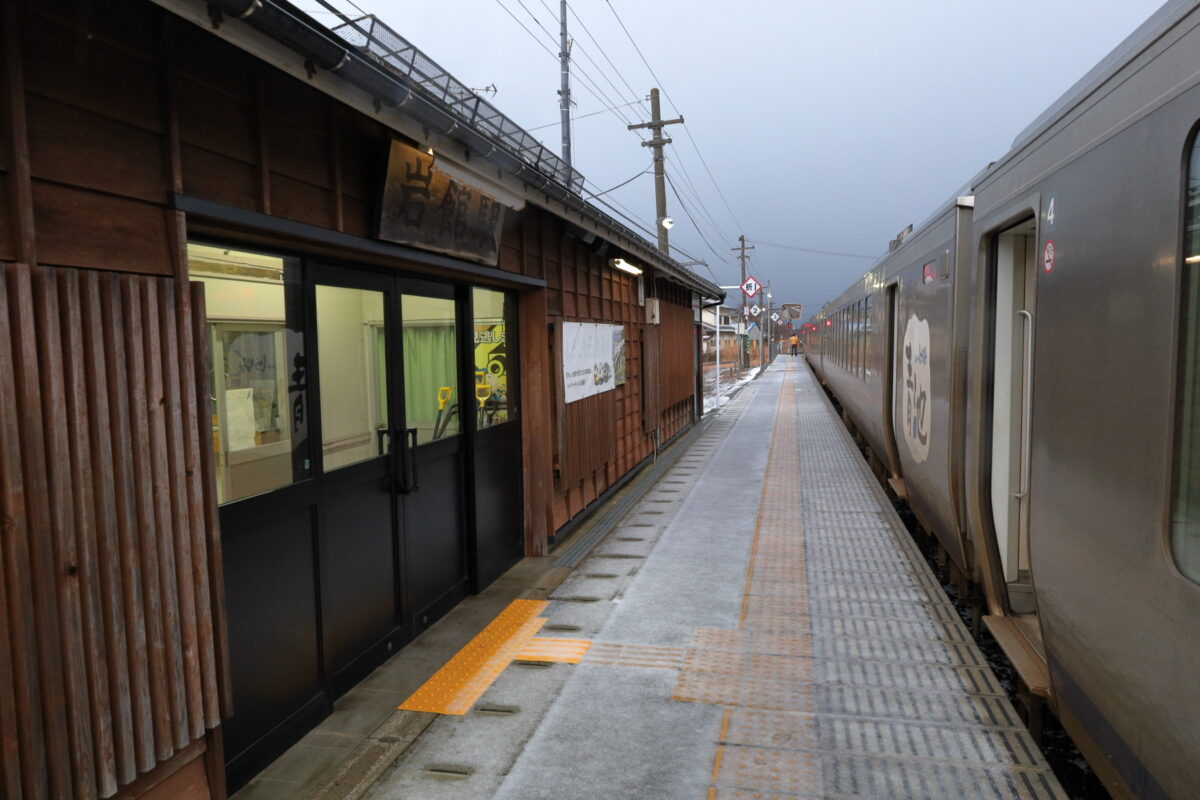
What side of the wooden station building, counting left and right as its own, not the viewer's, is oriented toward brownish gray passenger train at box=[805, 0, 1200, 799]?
front

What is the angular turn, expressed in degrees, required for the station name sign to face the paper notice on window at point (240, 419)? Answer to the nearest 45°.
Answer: approximately 90° to its right

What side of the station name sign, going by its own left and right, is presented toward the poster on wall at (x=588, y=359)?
left

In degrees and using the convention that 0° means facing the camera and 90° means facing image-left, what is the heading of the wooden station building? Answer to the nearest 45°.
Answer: approximately 315°

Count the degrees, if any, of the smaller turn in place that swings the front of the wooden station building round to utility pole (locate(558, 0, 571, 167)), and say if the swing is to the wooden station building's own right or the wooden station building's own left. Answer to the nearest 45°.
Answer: approximately 90° to the wooden station building's own left

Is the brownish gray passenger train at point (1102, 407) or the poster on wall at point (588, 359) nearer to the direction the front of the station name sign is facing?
the brownish gray passenger train

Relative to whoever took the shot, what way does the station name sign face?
facing the viewer and to the right of the viewer
